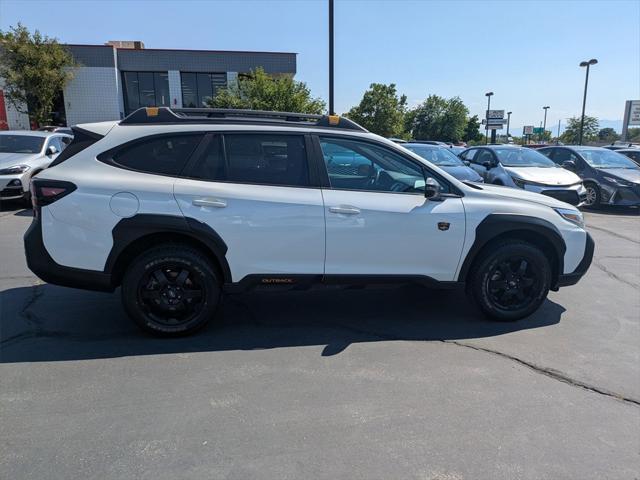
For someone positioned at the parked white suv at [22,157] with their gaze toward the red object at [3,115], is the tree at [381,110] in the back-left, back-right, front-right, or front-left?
front-right

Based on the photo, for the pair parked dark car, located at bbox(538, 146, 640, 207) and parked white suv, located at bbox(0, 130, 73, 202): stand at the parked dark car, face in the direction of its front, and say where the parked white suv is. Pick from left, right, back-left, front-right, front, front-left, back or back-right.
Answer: right

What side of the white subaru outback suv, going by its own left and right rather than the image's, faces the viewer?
right

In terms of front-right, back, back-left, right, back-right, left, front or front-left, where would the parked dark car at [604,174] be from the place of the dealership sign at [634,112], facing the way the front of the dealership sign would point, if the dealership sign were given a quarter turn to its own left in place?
right

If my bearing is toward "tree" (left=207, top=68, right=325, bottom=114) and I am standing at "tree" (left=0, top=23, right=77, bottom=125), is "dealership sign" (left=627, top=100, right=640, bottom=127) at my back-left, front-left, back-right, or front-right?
front-left

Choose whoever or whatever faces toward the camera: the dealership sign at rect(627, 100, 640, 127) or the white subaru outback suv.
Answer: the dealership sign

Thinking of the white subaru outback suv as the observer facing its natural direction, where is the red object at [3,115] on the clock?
The red object is roughly at 8 o'clock from the white subaru outback suv.

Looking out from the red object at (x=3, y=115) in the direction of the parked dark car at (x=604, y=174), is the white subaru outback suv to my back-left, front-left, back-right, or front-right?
front-right

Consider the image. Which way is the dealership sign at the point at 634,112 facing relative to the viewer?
toward the camera

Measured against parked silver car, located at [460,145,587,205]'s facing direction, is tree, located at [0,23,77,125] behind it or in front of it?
behind

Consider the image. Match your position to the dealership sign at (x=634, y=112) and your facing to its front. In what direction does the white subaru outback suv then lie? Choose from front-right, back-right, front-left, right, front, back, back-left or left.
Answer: front

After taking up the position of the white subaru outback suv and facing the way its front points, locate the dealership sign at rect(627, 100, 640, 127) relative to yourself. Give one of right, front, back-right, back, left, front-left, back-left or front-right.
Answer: front-left

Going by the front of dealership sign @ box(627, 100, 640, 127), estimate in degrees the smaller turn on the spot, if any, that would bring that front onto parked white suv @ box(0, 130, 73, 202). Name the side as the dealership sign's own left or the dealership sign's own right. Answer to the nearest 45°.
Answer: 0° — it already faces it

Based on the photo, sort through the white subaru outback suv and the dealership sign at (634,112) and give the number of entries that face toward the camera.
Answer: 1

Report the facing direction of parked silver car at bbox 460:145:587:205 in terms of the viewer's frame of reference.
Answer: facing the viewer and to the right of the viewer

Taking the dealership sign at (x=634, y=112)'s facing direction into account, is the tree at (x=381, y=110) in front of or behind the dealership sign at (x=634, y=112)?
in front
